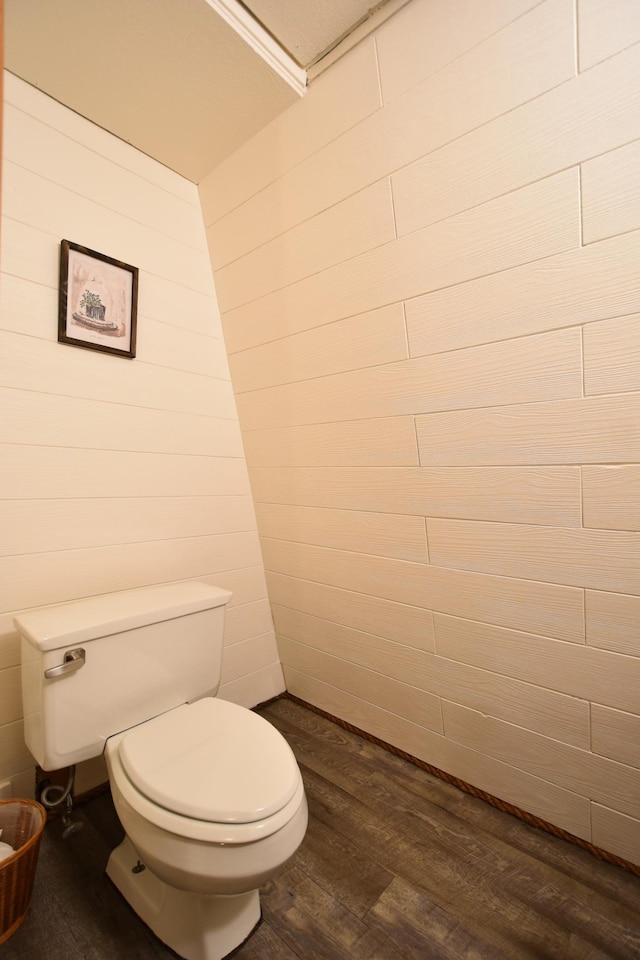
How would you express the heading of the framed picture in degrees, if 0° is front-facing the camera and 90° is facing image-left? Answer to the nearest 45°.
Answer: approximately 315°

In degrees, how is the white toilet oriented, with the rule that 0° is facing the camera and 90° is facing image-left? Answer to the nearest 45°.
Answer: approximately 315°
